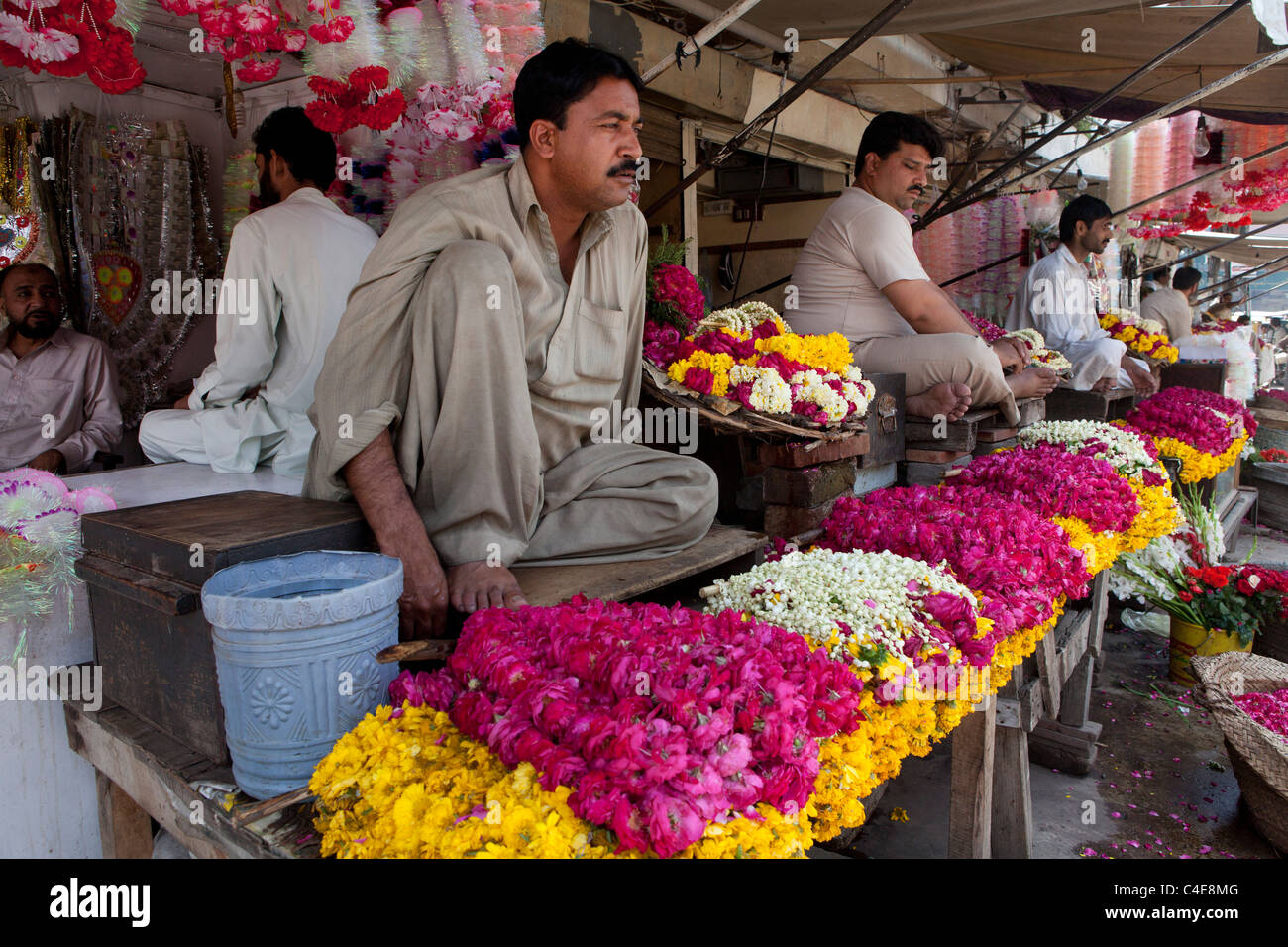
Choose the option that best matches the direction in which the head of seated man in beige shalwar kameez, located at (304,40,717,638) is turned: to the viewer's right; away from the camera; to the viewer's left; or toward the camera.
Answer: to the viewer's right

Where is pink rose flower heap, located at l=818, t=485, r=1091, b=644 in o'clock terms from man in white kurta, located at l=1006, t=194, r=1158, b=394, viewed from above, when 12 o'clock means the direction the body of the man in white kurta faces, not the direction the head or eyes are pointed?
The pink rose flower heap is roughly at 3 o'clock from the man in white kurta.

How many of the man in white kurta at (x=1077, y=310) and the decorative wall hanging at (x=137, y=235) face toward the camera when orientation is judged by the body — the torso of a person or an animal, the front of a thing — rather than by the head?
1

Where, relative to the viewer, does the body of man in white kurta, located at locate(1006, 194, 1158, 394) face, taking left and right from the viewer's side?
facing to the right of the viewer

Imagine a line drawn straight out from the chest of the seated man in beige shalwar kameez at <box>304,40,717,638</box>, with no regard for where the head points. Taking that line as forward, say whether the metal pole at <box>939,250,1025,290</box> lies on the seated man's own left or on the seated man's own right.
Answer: on the seated man's own left

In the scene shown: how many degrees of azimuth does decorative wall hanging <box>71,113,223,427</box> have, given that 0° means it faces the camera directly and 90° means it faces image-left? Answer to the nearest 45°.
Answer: approximately 0°

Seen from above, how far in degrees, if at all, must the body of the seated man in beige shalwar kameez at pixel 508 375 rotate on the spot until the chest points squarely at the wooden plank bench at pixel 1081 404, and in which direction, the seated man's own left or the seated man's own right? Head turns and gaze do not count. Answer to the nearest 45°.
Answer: approximately 90° to the seated man's own left

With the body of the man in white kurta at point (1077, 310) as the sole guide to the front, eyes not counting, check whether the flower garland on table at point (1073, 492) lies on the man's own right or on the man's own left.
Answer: on the man's own right

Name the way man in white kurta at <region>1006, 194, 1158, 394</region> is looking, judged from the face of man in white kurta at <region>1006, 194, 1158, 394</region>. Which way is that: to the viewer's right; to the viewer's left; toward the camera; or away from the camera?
to the viewer's right

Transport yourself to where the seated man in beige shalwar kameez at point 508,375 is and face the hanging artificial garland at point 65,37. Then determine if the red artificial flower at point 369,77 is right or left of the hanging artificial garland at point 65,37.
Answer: right

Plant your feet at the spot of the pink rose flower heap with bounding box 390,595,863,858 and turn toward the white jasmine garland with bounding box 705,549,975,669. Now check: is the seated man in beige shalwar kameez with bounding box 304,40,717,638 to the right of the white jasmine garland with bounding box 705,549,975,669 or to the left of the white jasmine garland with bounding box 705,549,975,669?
left

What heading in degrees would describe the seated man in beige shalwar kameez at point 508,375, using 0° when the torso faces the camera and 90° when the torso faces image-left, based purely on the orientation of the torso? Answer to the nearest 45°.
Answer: approximately 315°
